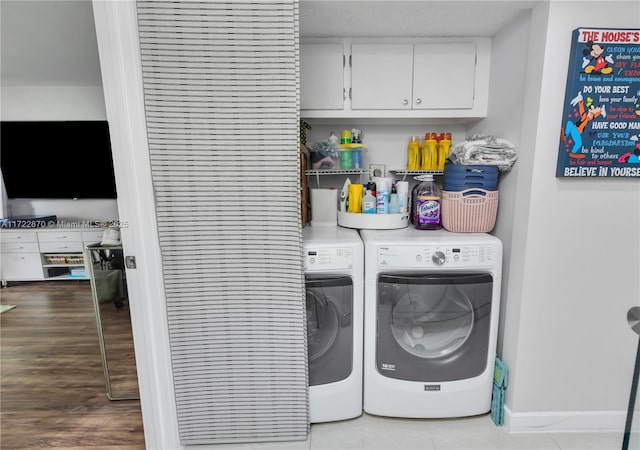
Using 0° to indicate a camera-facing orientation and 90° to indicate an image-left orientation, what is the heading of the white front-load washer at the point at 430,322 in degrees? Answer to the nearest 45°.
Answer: approximately 0°

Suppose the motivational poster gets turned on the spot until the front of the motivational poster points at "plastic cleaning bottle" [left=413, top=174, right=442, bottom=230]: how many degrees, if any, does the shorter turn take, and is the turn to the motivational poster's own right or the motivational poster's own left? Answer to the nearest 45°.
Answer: approximately 90° to the motivational poster's own right

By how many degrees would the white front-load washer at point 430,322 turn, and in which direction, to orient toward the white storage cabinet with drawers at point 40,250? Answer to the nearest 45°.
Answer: approximately 90° to its right

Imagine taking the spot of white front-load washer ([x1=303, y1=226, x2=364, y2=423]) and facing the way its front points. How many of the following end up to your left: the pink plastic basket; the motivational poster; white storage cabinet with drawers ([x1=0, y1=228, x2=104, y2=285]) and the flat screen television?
2

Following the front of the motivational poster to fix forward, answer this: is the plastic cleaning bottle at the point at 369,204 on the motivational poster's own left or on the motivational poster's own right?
on the motivational poster's own right
